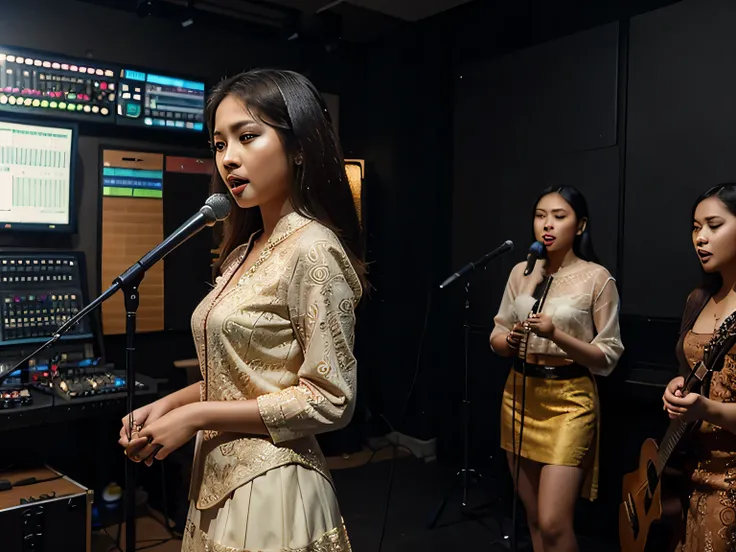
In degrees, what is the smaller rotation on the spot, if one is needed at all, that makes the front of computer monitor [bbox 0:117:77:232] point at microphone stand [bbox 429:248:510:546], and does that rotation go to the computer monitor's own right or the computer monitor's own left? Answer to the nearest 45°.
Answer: approximately 45° to the computer monitor's own left

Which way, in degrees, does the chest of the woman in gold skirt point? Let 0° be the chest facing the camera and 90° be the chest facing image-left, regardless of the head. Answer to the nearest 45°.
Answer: approximately 45°

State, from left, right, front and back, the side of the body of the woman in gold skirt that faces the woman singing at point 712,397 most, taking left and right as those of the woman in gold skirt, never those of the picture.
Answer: left

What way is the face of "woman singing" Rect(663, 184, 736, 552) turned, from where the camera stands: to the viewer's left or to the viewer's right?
to the viewer's left

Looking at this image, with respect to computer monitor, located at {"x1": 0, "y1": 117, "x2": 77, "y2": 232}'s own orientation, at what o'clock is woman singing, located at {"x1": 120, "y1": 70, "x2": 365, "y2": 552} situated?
The woman singing is roughly at 11 o'clock from the computer monitor.

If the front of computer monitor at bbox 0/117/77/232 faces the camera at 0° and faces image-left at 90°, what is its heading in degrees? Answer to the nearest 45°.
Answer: approximately 315°
